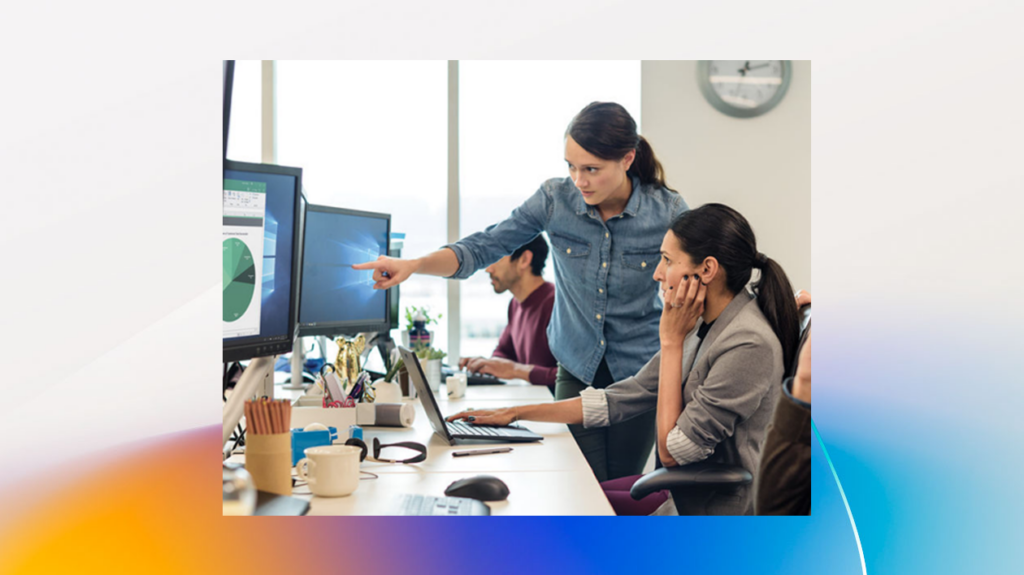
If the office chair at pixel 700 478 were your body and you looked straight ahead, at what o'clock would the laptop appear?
The laptop is roughly at 12 o'clock from the office chair.

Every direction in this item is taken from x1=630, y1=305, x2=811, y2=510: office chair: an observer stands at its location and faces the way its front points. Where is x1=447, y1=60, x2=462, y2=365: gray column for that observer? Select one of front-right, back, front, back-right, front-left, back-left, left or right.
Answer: front-right

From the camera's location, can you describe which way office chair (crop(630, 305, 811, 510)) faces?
facing to the left of the viewer

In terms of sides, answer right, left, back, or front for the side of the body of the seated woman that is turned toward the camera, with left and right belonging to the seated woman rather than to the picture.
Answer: left

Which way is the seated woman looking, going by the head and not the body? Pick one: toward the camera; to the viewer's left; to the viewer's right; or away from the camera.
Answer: to the viewer's left

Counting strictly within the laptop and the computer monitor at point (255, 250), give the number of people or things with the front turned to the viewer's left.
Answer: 0

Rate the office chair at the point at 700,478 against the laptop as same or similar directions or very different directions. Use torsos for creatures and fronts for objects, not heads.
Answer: very different directions

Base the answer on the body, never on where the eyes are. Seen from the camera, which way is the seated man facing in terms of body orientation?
to the viewer's left

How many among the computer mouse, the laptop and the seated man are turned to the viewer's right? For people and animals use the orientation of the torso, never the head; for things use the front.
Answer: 1

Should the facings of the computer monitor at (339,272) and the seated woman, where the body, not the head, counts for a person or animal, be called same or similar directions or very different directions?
very different directions

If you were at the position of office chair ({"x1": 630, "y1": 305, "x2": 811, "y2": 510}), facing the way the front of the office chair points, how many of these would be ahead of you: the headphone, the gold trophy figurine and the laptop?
3

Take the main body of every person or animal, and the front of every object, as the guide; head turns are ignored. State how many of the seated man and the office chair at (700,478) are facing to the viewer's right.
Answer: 0

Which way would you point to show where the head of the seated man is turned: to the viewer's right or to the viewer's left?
to the viewer's left
